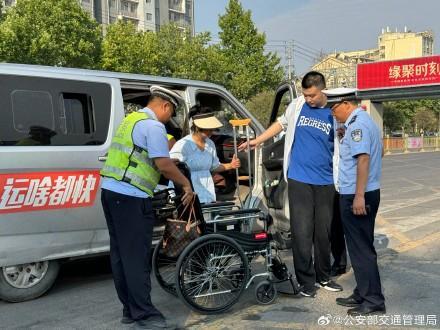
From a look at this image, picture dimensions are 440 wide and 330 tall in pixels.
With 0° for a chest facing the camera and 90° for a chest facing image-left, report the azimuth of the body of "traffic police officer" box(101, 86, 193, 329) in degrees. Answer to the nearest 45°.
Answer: approximately 270°

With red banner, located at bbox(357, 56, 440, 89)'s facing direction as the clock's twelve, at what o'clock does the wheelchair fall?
The wheelchair is roughly at 12 o'clock from the red banner.

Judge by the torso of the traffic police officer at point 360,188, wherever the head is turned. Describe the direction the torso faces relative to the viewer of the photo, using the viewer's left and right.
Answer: facing to the left of the viewer

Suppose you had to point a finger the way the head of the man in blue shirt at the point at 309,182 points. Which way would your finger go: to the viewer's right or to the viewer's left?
to the viewer's left

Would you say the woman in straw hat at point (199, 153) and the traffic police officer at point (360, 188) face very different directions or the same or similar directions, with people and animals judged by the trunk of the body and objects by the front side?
very different directions

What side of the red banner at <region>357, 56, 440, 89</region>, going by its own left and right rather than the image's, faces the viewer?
front

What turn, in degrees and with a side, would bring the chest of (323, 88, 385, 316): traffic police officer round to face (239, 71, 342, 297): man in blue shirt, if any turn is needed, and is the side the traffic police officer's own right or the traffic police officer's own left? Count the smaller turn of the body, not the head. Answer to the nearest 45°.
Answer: approximately 45° to the traffic police officer's own right

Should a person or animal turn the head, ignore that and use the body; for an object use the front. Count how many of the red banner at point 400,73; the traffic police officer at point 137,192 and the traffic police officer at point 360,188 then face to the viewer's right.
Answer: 1

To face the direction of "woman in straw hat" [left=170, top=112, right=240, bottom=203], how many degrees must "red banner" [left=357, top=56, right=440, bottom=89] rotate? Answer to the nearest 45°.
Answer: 0° — it already faces them

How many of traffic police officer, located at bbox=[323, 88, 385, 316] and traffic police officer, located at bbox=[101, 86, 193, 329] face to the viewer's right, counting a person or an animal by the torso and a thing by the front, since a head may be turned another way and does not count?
1

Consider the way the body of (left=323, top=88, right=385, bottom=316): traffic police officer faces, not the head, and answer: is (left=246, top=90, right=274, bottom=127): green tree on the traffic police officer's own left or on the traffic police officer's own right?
on the traffic police officer's own right

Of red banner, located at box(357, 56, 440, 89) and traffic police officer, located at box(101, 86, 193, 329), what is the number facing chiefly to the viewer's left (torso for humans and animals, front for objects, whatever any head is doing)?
0

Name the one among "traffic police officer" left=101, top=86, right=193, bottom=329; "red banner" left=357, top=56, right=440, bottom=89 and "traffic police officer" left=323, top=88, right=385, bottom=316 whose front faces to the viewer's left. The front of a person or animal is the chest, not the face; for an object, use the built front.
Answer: "traffic police officer" left=323, top=88, right=385, bottom=316

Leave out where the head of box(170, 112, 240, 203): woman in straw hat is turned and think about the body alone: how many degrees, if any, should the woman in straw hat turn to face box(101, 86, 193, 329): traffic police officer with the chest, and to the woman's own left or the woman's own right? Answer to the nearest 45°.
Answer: approximately 45° to the woman's own right

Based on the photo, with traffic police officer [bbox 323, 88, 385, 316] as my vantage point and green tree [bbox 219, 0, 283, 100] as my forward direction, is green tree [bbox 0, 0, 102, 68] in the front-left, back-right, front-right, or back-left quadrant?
front-left
